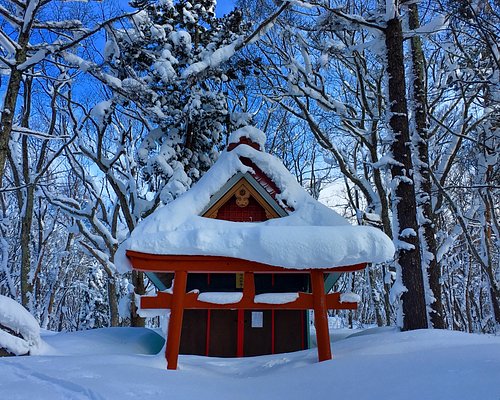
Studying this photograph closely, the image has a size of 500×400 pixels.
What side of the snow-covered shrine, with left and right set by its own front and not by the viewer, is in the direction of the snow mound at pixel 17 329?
right

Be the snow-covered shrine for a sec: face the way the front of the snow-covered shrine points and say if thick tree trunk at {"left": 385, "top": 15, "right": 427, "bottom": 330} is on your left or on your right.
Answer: on your left

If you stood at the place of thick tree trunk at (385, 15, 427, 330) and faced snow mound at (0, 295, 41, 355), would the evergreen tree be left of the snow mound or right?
right

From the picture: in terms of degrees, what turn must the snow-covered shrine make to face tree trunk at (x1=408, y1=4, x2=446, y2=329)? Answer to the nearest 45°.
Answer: approximately 135° to its left

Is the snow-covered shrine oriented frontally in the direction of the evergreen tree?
no

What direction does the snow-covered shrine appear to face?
toward the camera
